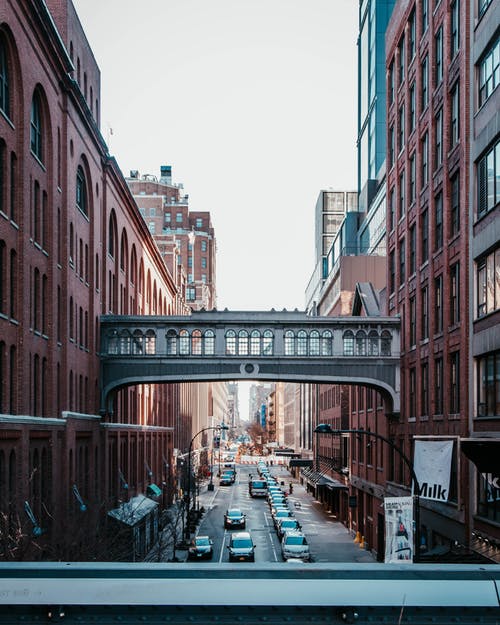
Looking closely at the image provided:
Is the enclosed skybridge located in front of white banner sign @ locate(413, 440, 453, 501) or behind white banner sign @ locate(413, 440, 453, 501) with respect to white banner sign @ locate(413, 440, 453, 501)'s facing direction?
behind

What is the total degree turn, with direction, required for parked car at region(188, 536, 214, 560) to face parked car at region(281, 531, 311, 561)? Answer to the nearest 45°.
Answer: approximately 90° to its left

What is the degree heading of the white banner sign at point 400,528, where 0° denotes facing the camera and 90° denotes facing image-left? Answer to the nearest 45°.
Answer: approximately 0°

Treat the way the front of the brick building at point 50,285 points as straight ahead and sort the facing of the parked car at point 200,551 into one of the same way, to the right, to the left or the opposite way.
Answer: to the right

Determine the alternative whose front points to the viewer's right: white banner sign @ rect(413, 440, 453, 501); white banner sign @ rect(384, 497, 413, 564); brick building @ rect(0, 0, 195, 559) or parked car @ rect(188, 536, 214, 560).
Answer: the brick building

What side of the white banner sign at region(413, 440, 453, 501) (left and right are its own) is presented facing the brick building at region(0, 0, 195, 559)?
right

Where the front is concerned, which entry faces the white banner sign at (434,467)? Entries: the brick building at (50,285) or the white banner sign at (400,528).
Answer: the brick building

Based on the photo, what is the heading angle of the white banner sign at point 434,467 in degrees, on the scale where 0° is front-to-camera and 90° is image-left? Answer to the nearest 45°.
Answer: approximately 0°
